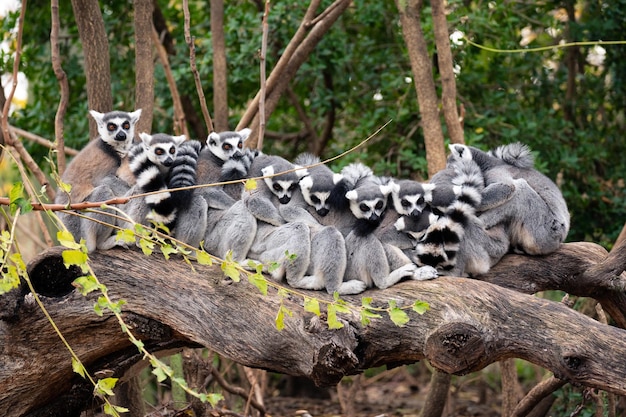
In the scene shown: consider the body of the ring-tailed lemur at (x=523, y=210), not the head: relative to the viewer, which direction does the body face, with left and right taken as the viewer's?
facing to the left of the viewer

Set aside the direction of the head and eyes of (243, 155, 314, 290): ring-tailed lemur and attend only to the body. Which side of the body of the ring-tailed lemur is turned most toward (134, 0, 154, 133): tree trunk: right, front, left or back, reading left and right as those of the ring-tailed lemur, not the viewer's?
back

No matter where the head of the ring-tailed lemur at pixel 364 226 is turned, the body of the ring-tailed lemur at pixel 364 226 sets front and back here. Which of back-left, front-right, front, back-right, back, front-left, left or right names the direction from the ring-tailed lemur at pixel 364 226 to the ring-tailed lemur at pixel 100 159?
back-right

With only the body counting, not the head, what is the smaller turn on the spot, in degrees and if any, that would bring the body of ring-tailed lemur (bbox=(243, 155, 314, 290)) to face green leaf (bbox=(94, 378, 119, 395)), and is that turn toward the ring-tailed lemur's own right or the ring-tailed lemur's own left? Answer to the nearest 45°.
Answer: approximately 45° to the ring-tailed lemur's own right

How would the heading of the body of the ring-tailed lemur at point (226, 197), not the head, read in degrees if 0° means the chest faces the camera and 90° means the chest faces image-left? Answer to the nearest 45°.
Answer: approximately 315°

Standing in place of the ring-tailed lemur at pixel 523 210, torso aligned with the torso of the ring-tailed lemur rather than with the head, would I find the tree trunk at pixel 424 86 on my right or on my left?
on my right

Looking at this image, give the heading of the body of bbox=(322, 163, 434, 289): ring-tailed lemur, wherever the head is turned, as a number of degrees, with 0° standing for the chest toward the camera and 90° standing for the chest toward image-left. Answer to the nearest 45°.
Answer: approximately 315°
